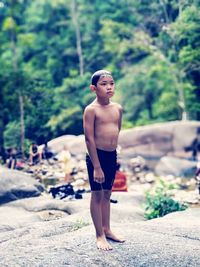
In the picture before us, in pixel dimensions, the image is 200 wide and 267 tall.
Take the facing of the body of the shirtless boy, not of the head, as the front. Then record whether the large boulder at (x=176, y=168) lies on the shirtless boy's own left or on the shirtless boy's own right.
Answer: on the shirtless boy's own left

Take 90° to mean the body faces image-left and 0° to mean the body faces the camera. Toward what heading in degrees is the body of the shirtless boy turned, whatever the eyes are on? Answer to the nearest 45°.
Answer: approximately 315°

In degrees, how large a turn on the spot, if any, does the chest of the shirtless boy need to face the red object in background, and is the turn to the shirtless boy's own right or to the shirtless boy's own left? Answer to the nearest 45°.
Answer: approximately 135° to the shirtless boy's own left
